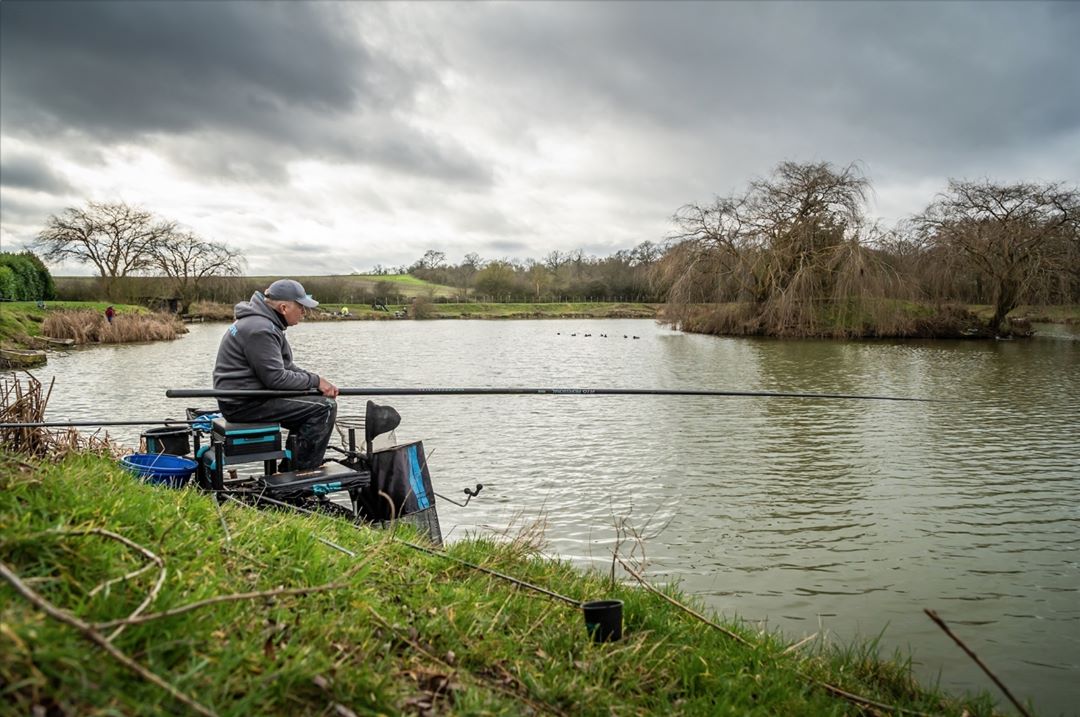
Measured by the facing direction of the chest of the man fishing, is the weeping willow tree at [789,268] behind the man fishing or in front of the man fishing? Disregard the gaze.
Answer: in front

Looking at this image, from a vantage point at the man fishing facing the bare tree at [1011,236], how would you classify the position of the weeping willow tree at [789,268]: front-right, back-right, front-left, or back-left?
front-left

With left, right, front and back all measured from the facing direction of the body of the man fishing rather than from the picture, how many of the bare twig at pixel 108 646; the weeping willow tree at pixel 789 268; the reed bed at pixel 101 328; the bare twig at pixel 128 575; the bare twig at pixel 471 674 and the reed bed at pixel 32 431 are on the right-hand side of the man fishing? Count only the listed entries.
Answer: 3

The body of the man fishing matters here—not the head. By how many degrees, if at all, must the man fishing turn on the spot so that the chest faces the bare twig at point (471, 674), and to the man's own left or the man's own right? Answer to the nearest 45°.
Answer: approximately 90° to the man's own right

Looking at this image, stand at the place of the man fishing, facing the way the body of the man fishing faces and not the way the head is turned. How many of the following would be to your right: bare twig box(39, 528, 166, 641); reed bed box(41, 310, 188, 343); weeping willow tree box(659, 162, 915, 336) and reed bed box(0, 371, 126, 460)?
1

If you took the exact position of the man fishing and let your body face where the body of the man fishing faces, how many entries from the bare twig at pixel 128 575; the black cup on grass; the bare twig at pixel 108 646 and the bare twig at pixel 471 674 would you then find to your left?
0

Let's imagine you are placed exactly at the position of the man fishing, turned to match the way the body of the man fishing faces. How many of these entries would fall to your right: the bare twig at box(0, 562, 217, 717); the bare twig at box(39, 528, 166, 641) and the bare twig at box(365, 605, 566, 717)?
3

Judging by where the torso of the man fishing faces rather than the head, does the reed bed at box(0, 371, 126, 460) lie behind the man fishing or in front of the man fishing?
behind

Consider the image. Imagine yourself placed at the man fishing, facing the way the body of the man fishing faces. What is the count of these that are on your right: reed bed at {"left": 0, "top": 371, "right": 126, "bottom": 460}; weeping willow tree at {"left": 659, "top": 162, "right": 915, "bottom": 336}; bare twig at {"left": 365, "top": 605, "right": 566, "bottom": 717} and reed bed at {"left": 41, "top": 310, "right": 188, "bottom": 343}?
1

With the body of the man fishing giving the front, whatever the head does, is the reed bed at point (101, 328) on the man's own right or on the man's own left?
on the man's own left

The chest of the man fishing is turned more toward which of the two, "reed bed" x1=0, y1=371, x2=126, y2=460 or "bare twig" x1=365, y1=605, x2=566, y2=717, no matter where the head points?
the bare twig

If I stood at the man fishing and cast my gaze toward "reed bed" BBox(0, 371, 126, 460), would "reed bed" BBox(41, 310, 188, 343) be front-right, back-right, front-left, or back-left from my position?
front-right

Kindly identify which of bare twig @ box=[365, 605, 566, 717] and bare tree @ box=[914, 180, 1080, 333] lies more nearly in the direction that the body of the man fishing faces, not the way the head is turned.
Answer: the bare tree

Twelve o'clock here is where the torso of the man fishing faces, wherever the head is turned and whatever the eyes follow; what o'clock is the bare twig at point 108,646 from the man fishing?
The bare twig is roughly at 3 o'clock from the man fishing.

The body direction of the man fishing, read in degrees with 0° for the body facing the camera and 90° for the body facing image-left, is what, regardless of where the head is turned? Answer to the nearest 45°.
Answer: approximately 270°

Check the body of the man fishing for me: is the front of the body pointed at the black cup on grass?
no

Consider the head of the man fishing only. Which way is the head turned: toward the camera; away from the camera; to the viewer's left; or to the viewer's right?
to the viewer's right

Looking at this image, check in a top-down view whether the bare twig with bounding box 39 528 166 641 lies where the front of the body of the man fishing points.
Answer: no
